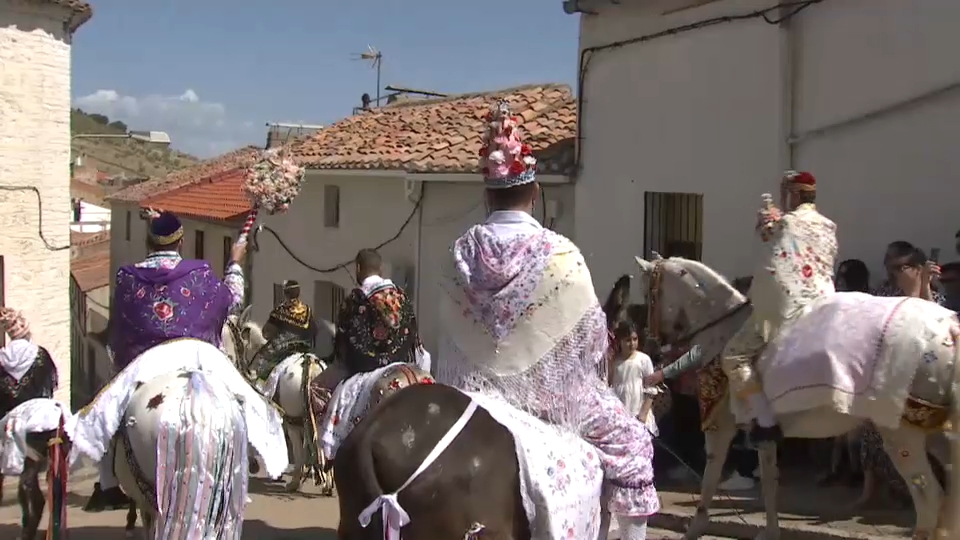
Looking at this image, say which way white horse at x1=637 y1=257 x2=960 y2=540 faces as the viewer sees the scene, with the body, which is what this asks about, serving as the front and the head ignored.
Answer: to the viewer's left

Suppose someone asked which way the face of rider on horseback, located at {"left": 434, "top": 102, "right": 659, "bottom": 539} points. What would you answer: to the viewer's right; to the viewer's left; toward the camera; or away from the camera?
away from the camera

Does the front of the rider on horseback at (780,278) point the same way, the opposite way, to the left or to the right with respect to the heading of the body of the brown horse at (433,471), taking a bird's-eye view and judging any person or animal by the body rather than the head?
to the left

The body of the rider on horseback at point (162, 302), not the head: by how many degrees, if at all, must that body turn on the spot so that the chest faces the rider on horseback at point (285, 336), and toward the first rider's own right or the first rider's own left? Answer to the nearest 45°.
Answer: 0° — they already face them

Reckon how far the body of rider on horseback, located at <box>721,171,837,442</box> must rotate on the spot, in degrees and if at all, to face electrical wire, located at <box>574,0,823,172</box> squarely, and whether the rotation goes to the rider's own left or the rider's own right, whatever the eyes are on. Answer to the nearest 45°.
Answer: approximately 45° to the rider's own right

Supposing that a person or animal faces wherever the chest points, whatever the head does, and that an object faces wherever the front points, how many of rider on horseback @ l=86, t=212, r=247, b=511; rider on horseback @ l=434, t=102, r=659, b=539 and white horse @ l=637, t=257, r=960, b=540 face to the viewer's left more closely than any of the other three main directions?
1

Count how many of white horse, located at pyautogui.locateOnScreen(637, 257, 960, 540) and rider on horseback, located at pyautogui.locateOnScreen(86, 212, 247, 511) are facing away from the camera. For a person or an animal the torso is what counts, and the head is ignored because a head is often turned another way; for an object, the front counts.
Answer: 1

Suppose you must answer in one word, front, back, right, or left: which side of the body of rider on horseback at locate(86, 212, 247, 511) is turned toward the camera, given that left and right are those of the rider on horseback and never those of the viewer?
back

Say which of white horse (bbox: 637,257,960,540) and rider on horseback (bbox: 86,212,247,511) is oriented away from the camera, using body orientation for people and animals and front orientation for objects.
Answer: the rider on horseback

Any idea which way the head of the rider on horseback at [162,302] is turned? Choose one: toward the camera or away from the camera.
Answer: away from the camera
